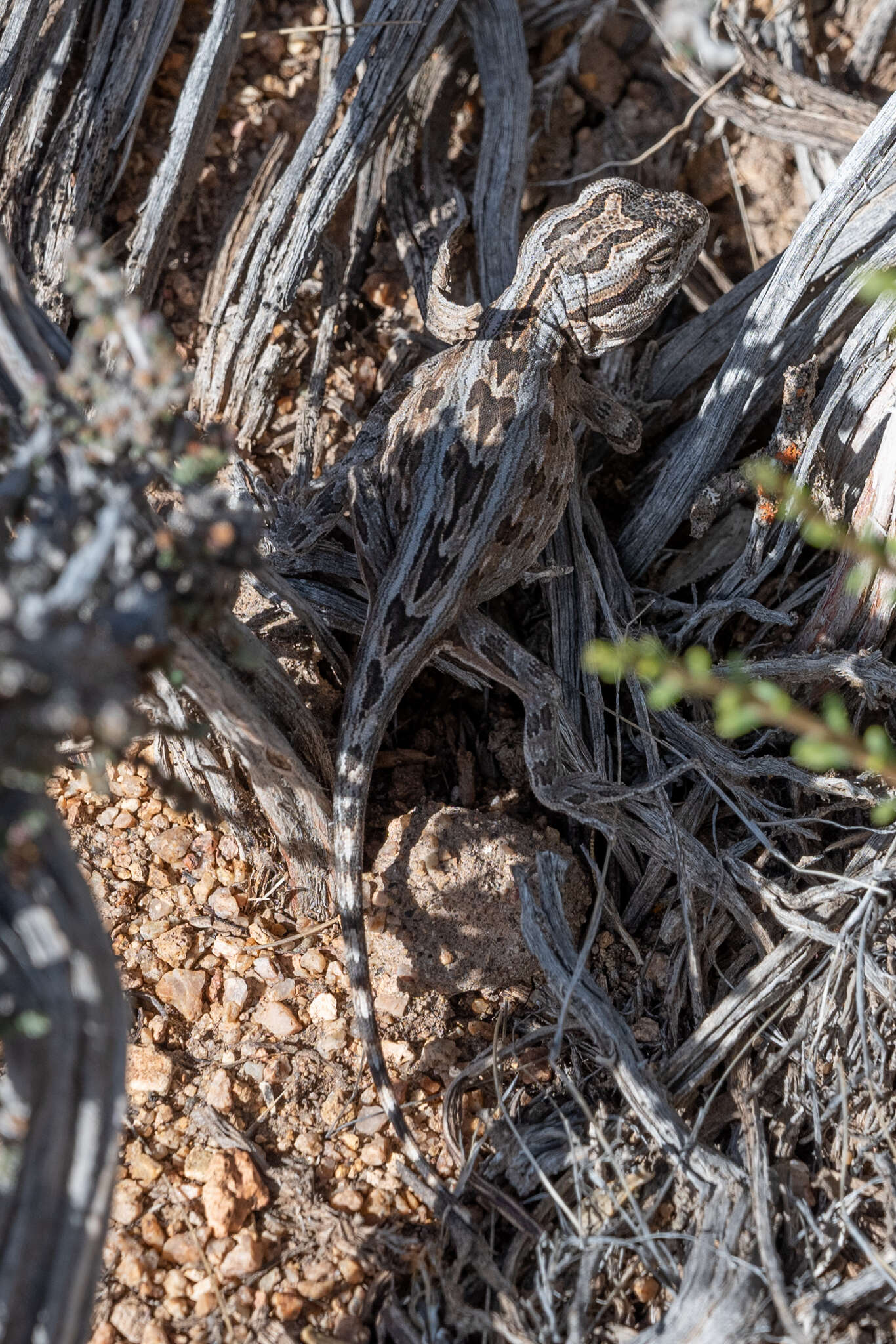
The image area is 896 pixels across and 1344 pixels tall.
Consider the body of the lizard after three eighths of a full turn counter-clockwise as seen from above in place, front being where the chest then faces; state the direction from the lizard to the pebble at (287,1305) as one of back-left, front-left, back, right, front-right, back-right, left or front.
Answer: front-left

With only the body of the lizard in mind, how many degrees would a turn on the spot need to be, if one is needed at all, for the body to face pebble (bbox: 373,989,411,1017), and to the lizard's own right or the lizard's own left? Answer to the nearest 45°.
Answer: approximately 180°

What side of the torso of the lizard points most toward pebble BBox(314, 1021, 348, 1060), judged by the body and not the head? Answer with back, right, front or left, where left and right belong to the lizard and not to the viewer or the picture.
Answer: back

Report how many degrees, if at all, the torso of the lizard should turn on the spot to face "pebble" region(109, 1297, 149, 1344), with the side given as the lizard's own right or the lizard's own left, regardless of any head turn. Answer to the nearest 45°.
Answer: approximately 180°

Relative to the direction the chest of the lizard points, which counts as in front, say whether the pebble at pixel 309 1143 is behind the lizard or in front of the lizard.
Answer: behind

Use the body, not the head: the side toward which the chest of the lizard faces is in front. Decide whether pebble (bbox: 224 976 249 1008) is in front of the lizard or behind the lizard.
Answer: behind

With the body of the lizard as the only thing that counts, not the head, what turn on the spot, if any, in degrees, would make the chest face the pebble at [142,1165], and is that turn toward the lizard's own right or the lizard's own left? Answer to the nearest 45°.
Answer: approximately 180°

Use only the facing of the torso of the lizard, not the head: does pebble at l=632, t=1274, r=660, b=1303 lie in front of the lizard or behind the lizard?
behind

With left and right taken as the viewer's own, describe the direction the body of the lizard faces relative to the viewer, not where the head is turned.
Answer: facing away from the viewer and to the right of the viewer

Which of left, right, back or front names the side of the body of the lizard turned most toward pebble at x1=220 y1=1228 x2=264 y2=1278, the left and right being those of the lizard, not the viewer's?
back

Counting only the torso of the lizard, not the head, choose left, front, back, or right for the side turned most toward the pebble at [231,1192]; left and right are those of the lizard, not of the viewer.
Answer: back

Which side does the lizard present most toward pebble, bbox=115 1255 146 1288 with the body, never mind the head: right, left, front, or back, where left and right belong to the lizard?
back

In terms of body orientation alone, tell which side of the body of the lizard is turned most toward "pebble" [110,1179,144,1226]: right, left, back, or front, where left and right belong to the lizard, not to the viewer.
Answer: back

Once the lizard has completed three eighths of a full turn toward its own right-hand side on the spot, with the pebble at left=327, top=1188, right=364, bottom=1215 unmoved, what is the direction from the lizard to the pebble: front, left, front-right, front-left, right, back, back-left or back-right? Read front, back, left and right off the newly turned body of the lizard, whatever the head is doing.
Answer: front-right

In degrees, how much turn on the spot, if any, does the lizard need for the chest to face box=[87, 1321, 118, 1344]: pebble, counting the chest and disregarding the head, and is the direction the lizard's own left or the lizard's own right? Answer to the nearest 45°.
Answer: approximately 180°
